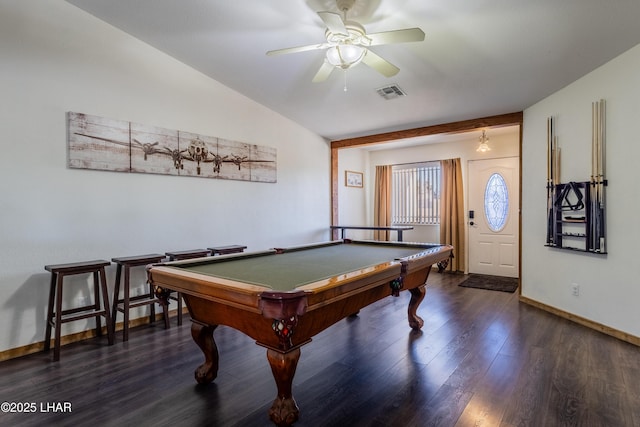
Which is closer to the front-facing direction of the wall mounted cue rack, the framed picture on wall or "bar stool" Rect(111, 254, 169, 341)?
the bar stool

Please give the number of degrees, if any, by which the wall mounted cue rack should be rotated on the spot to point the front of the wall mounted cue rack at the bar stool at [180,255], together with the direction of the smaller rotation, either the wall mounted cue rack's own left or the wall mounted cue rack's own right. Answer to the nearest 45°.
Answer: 0° — it already faces it

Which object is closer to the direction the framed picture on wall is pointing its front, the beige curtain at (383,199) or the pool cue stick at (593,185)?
the pool cue stick

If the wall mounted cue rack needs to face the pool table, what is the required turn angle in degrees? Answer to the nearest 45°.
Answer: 0° — it already faces it

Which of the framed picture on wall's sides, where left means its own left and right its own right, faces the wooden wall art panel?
right

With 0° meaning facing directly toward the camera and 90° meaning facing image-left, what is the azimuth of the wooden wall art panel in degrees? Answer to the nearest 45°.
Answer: approximately 315°
